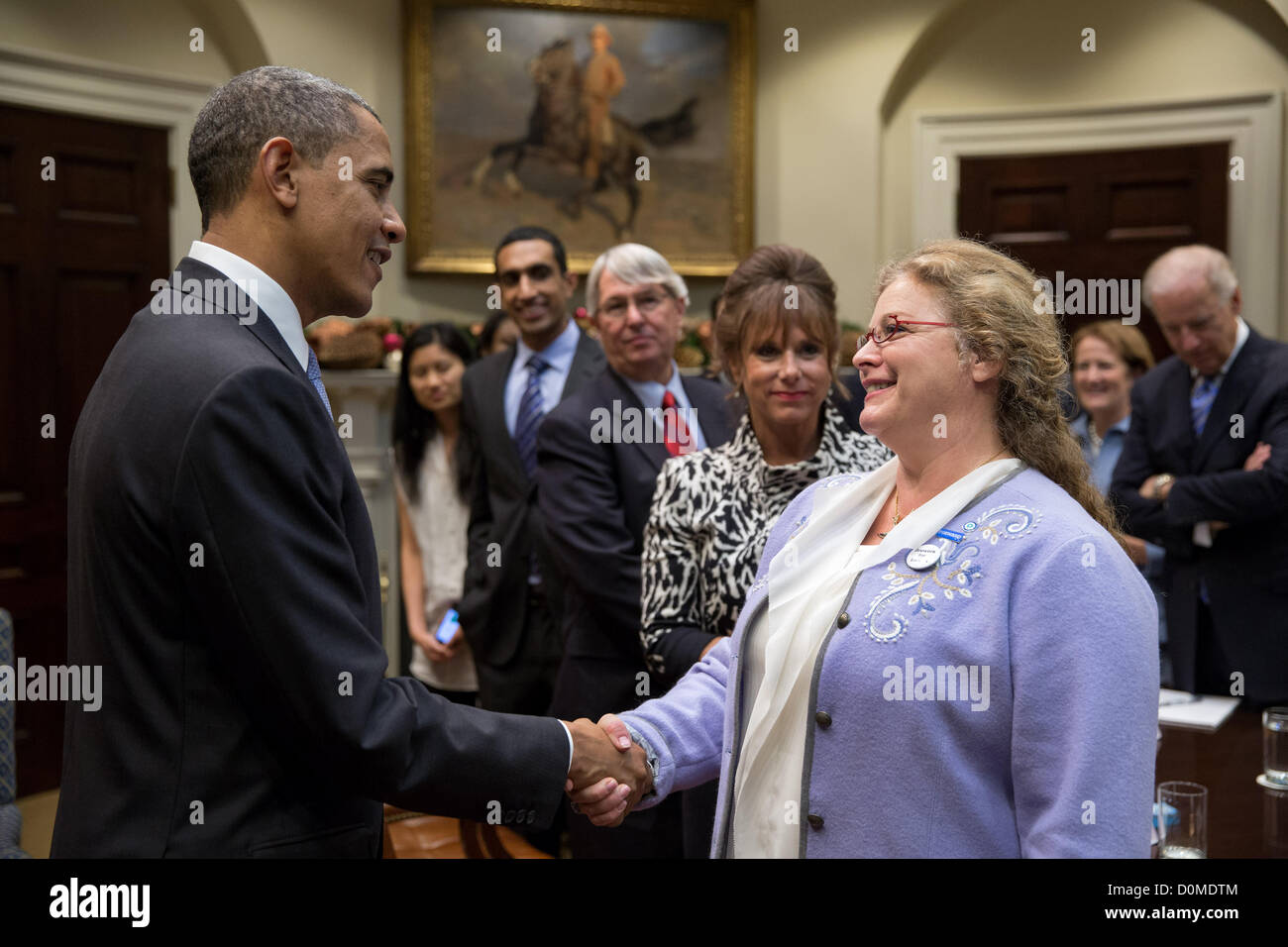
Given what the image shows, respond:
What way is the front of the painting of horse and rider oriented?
toward the camera

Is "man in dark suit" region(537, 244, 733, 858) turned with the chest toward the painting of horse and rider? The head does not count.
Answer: no

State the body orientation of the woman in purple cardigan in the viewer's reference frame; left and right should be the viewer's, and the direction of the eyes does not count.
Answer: facing the viewer and to the left of the viewer

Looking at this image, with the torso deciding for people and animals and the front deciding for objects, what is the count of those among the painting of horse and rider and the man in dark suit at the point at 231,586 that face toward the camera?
1

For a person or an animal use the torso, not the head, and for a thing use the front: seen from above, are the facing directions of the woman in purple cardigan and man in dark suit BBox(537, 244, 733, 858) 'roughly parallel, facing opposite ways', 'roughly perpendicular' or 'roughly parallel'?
roughly perpendicular

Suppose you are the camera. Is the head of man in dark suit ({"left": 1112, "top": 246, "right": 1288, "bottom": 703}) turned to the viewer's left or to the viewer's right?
to the viewer's left

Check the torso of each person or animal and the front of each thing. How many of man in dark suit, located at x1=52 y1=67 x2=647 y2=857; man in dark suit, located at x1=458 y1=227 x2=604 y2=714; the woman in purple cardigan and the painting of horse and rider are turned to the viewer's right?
1

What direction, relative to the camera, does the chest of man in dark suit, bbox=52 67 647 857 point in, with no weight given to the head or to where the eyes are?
to the viewer's right

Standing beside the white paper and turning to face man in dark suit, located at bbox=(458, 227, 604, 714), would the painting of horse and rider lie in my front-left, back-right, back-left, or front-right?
front-right

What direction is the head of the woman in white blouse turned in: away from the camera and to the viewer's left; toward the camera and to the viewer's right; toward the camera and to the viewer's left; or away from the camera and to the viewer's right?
toward the camera and to the viewer's right

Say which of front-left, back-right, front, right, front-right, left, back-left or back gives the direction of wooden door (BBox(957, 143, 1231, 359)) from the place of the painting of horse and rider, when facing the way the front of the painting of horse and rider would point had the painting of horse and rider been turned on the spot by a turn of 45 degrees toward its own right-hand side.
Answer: back-left

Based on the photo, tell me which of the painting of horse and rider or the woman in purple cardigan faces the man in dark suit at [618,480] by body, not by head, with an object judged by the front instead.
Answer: the painting of horse and rider

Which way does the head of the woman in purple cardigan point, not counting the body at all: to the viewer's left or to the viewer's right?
to the viewer's left

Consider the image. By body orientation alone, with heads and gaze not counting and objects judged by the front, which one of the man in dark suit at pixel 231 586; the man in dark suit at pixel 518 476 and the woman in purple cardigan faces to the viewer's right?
the man in dark suit at pixel 231 586

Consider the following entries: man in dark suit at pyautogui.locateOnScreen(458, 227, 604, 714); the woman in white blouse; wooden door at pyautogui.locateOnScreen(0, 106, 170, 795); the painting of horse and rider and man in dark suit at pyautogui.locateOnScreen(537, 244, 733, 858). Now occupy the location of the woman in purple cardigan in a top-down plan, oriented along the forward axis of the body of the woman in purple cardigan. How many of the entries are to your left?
0

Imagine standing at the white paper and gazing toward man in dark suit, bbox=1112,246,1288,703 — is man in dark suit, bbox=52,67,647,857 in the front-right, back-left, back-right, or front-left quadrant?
back-left

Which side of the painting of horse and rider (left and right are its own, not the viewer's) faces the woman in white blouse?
front

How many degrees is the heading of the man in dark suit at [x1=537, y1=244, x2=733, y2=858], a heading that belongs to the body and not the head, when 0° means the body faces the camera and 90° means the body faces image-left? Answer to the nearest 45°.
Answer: approximately 315°

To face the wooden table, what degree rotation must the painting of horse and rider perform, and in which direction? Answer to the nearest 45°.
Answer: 0° — it already faces it

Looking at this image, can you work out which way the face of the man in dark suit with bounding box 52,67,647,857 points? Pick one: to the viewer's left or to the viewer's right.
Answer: to the viewer's right
